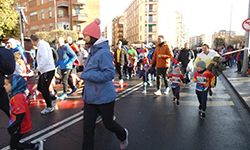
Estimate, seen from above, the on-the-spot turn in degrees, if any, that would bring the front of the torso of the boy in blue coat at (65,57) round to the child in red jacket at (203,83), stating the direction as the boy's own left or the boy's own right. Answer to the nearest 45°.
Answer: approximately 90° to the boy's own left

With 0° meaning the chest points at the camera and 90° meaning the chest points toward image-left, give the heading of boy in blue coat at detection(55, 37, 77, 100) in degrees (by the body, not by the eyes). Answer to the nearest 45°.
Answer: approximately 45°

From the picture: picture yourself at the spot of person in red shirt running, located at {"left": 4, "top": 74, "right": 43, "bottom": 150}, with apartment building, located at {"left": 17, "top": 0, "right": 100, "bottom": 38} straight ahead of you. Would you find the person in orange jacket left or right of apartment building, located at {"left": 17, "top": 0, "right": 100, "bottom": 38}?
right

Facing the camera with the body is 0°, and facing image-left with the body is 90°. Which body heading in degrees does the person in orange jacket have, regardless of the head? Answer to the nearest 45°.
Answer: approximately 45°

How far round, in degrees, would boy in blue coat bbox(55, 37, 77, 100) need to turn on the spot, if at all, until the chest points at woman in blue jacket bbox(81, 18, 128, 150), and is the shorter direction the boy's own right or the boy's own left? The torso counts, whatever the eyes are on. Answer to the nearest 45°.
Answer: approximately 45° to the boy's own left

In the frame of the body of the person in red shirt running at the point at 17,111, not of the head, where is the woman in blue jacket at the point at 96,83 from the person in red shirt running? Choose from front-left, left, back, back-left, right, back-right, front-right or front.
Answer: back-left

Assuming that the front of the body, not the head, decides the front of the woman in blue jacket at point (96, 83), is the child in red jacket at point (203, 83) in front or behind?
behind

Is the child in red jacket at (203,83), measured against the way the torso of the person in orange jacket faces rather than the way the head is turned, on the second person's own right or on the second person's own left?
on the second person's own left
